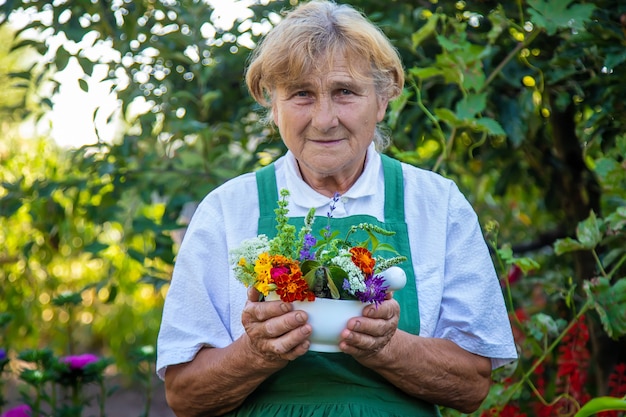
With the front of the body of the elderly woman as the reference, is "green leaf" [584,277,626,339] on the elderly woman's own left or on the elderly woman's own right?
on the elderly woman's own left

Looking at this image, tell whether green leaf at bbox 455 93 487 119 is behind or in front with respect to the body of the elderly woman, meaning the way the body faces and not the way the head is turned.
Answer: behind

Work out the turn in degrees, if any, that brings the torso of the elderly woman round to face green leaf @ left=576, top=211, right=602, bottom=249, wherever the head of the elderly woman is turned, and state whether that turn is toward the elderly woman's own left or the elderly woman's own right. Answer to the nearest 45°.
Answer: approximately 135° to the elderly woman's own left

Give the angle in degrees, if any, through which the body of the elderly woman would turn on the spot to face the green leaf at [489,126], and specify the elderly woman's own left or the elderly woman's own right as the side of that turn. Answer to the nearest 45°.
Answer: approximately 135° to the elderly woman's own left

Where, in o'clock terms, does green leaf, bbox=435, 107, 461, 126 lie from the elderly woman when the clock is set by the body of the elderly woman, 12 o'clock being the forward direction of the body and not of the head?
The green leaf is roughly at 7 o'clock from the elderly woman.

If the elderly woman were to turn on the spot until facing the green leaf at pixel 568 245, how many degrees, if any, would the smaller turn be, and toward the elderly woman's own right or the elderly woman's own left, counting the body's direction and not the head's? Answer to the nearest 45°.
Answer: approximately 135° to the elderly woman's own left

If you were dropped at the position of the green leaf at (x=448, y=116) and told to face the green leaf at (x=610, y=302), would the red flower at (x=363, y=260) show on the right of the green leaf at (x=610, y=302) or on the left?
right

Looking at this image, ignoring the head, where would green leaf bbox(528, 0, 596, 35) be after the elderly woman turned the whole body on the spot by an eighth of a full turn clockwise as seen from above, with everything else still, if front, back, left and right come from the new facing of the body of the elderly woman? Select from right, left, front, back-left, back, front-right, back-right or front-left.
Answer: back

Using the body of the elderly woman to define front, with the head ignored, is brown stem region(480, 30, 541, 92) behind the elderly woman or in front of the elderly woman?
behind

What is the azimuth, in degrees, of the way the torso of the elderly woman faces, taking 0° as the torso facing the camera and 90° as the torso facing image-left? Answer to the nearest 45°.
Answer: approximately 0°
